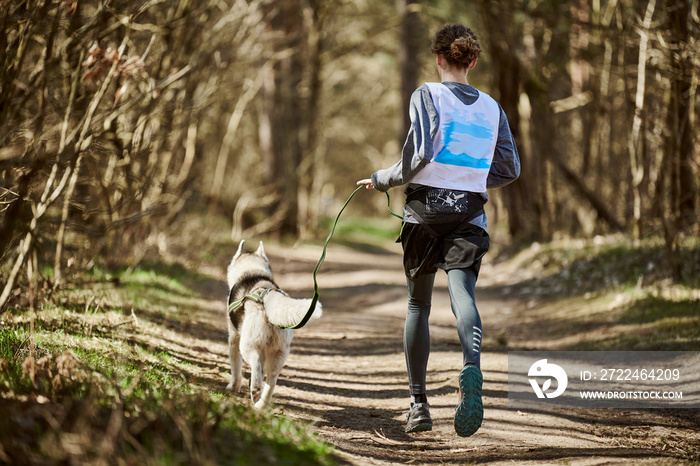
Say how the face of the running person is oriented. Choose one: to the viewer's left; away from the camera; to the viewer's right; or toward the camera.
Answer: away from the camera

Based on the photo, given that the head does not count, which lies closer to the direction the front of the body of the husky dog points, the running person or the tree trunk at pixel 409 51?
the tree trunk

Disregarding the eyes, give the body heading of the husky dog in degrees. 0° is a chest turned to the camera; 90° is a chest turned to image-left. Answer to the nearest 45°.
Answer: approximately 180°

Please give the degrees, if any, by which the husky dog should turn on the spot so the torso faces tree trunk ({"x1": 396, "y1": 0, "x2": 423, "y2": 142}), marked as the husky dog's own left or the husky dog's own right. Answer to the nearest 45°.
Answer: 0° — it already faces it

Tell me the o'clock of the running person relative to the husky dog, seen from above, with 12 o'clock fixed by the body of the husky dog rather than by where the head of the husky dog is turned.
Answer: The running person is roughly at 4 o'clock from the husky dog.
